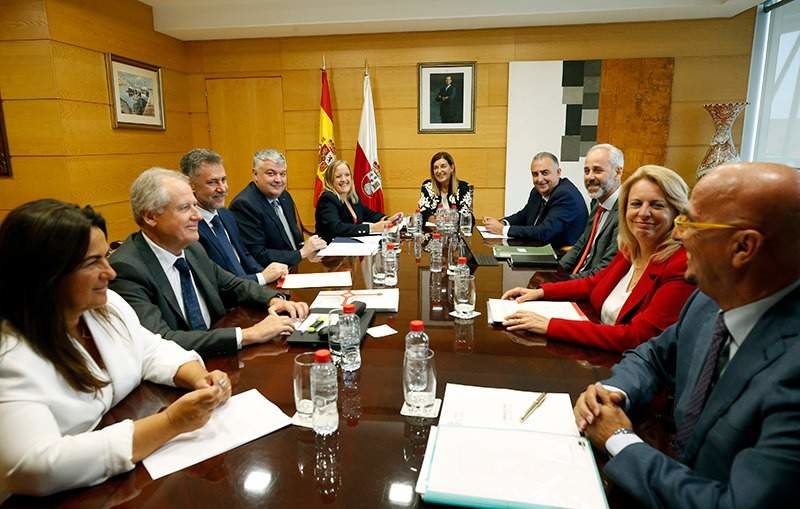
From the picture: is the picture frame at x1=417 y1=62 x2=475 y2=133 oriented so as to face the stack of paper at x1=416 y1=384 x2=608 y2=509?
yes

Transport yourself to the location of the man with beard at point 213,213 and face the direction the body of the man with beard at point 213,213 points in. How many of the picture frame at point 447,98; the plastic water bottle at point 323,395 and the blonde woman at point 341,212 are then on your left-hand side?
2

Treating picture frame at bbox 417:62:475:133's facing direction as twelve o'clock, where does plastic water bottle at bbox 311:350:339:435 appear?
The plastic water bottle is roughly at 12 o'clock from the picture frame.

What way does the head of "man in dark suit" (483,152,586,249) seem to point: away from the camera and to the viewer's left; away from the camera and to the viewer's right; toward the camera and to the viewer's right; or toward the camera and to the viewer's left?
toward the camera and to the viewer's left

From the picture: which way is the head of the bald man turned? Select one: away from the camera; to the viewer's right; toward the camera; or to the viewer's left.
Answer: to the viewer's left

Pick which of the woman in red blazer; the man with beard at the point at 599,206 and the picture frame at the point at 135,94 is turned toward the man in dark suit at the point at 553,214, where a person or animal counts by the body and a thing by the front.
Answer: the picture frame

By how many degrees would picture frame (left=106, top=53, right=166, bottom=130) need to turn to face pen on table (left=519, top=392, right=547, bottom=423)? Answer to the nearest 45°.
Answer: approximately 45° to its right

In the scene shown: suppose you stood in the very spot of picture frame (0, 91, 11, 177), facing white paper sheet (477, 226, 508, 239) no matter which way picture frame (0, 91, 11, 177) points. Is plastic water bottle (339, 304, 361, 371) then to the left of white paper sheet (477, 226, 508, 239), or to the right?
right

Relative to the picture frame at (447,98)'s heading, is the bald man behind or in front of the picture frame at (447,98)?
in front

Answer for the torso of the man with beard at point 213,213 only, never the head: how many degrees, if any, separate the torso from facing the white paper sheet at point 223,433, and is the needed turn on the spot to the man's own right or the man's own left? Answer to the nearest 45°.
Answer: approximately 45° to the man's own right

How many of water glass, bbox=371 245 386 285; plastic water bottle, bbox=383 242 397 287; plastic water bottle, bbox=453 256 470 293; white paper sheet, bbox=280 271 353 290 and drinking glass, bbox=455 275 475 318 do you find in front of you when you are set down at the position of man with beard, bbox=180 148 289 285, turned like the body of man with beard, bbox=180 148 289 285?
5

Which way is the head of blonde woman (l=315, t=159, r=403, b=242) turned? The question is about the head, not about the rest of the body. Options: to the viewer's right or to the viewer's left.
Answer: to the viewer's right
